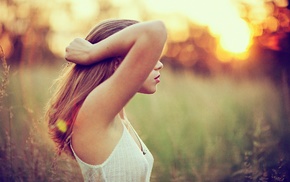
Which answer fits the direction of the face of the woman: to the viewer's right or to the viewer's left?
to the viewer's right

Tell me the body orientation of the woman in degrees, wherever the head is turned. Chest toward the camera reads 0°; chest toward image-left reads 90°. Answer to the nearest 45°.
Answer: approximately 270°
